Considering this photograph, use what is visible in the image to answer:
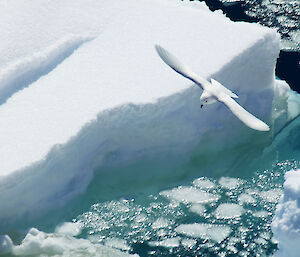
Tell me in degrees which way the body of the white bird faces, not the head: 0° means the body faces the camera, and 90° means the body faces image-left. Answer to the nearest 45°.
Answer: approximately 45°
